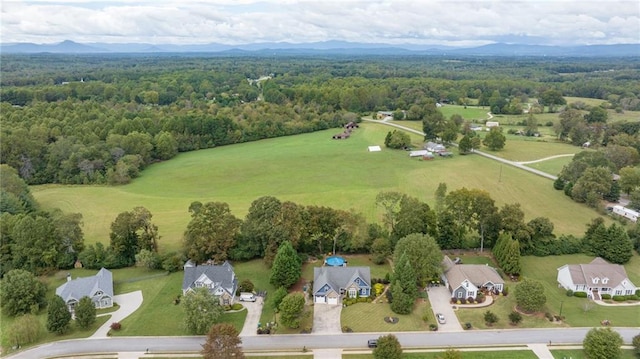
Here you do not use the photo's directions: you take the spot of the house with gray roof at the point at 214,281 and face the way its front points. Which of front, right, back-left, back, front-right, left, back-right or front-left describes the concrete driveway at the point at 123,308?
right

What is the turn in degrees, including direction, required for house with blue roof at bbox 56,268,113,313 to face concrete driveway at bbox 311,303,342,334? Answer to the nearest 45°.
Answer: approximately 45° to its left

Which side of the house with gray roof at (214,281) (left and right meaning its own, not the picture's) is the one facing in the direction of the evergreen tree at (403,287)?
left

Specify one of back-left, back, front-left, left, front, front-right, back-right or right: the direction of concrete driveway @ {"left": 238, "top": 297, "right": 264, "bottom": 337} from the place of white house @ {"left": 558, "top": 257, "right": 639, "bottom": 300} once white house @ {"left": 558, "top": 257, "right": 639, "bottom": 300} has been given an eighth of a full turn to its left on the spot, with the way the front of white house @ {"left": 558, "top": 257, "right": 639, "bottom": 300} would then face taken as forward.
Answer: right

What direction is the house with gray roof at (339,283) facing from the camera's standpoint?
toward the camera

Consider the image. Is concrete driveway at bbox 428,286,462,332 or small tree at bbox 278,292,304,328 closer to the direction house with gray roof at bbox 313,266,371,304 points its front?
the small tree

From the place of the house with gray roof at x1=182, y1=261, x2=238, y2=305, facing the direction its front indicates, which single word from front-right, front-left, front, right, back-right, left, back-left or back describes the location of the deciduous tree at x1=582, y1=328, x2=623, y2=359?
front-left

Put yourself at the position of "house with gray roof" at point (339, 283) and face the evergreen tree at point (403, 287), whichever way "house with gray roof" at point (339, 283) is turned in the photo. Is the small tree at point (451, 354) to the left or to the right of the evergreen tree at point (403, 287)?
right

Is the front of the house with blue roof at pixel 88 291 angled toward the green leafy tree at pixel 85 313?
yes

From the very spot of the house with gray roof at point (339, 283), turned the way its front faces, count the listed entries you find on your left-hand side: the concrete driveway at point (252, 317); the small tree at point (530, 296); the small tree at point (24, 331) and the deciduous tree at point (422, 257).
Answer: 2

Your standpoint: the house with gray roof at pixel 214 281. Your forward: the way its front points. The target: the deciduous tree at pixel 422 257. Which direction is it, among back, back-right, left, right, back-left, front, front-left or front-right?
left

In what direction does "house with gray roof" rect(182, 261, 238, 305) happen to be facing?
toward the camera

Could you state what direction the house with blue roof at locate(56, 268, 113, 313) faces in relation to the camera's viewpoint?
facing the viewer

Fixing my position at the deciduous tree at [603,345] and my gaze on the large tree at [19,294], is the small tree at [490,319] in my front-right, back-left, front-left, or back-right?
front-right

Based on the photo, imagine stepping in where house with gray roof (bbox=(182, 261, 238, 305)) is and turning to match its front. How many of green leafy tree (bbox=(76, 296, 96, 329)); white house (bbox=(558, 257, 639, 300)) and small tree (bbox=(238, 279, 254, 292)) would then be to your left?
2

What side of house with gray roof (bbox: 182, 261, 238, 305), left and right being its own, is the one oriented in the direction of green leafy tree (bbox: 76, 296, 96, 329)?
right
